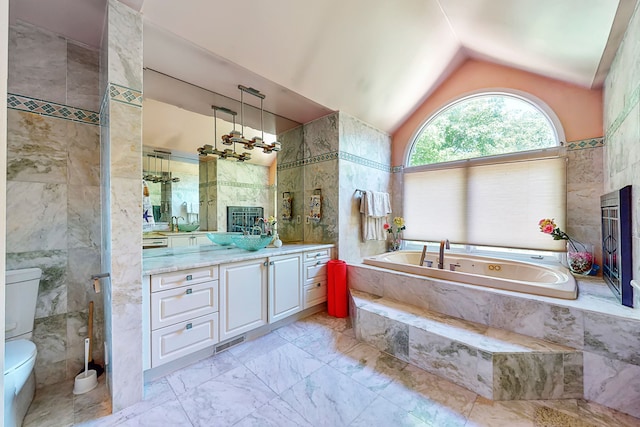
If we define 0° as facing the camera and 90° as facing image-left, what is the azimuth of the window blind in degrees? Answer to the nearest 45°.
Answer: approximately 45°

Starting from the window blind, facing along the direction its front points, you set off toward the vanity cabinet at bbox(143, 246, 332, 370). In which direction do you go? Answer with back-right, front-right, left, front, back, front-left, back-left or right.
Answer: front

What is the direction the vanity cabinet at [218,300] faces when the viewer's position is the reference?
facing the viewer and to the right of the viewer

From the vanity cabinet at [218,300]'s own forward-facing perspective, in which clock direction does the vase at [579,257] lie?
The vase is roughly at 11 o'clock from the vanity cabinet.

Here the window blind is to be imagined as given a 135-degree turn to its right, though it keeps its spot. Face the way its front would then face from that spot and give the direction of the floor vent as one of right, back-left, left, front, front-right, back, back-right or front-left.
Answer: back-left

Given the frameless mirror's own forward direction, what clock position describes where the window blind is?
The window blind is roughly at 11 o'clock from the frameless mirror.

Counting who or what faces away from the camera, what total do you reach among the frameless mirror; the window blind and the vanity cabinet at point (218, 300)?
0

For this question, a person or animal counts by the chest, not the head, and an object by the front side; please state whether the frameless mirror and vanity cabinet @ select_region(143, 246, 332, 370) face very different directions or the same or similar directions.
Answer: same or similar directions

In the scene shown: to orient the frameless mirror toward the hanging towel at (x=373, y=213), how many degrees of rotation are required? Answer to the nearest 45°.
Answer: approximately 45° to its left

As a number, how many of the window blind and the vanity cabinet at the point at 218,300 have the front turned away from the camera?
0
